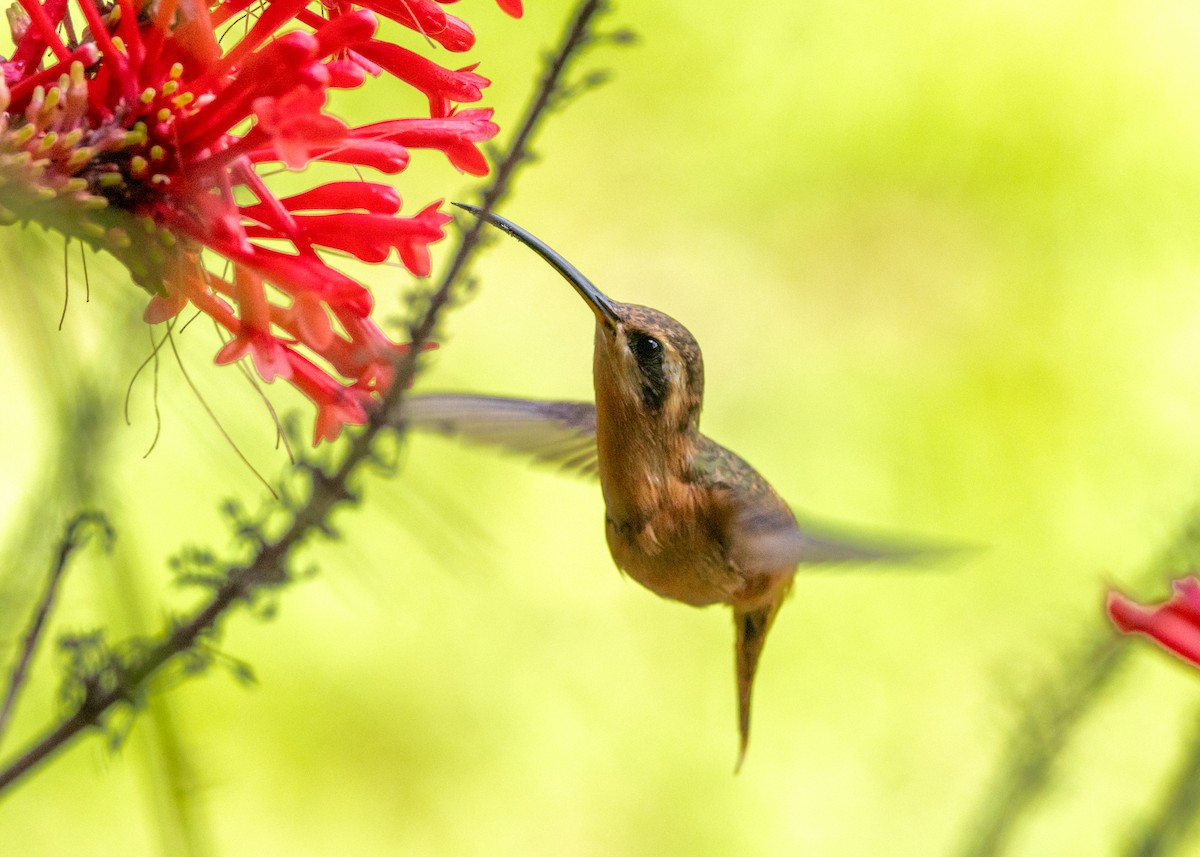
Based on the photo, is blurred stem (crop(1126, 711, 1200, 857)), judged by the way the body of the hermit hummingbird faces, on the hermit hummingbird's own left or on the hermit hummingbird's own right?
on the hermit hummingbird's own left

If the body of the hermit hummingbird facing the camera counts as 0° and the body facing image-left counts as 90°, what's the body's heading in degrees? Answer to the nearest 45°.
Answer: approximately 45°

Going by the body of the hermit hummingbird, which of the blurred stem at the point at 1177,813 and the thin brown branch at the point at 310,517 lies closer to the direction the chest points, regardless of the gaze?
the thin brown branch
